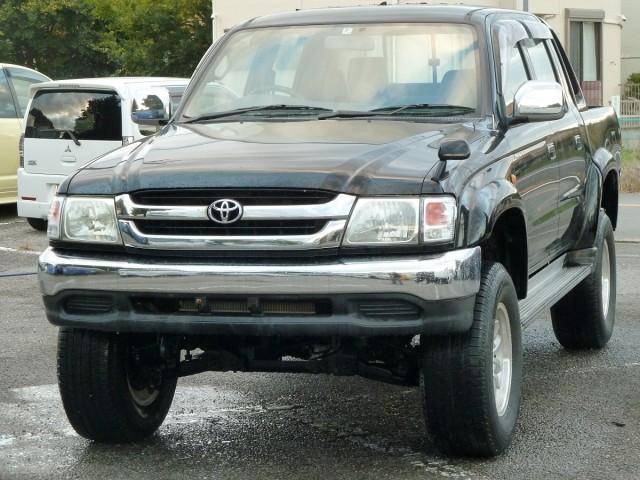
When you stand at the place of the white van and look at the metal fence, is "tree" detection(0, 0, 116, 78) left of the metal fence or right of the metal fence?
left

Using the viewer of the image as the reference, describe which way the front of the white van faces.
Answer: facing away from the viewer and to the right of the viewer

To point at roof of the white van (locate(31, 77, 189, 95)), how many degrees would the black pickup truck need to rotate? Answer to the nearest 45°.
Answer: approximately 135° to its right

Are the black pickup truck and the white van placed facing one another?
no

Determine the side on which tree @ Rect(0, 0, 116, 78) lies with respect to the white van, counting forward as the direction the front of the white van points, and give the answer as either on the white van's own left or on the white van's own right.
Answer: on the white van's own left

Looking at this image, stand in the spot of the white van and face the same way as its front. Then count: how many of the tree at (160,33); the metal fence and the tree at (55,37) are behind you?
0

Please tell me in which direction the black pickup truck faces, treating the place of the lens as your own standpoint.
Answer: facing the viewer and to the left of the viewer

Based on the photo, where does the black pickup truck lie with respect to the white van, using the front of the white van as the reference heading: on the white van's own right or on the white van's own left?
on the white van's own right

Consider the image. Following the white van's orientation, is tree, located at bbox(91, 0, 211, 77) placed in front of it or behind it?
in front

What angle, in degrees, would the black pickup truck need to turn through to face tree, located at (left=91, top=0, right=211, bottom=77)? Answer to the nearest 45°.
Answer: approximately 135° to its right

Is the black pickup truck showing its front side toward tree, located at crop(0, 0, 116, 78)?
no

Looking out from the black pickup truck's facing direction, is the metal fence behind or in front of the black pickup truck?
behind

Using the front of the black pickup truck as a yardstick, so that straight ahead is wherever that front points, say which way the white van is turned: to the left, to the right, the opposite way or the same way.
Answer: the opposite way
